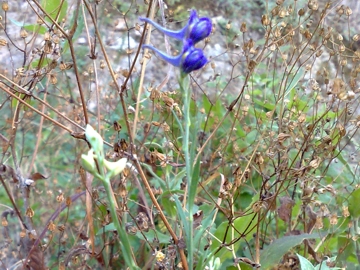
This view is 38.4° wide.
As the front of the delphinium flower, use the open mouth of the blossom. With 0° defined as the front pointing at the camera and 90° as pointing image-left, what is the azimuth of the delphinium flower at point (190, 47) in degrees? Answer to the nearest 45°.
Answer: approximately 270°
